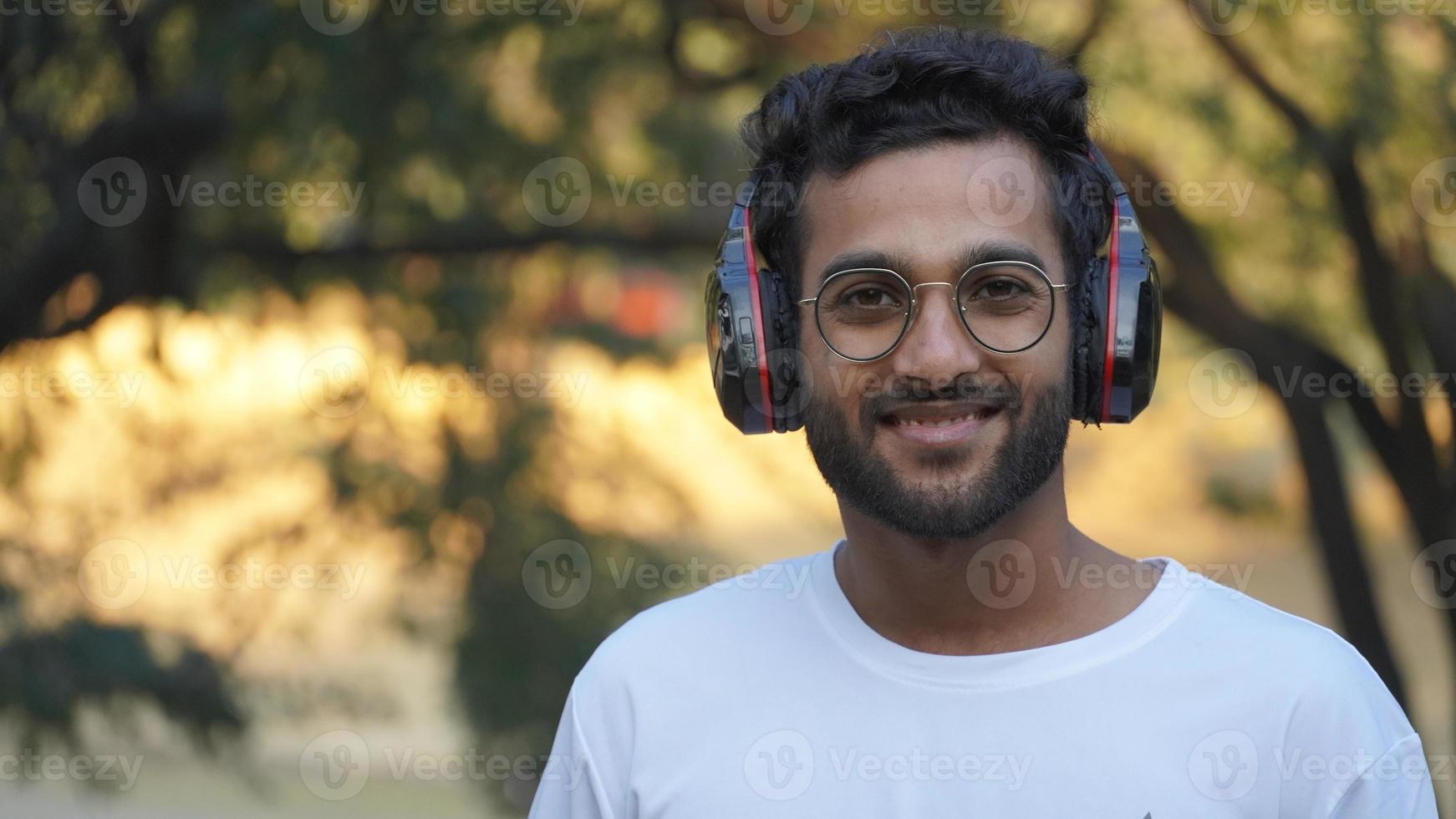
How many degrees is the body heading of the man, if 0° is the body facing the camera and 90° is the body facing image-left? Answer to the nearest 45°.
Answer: approximately 0°
